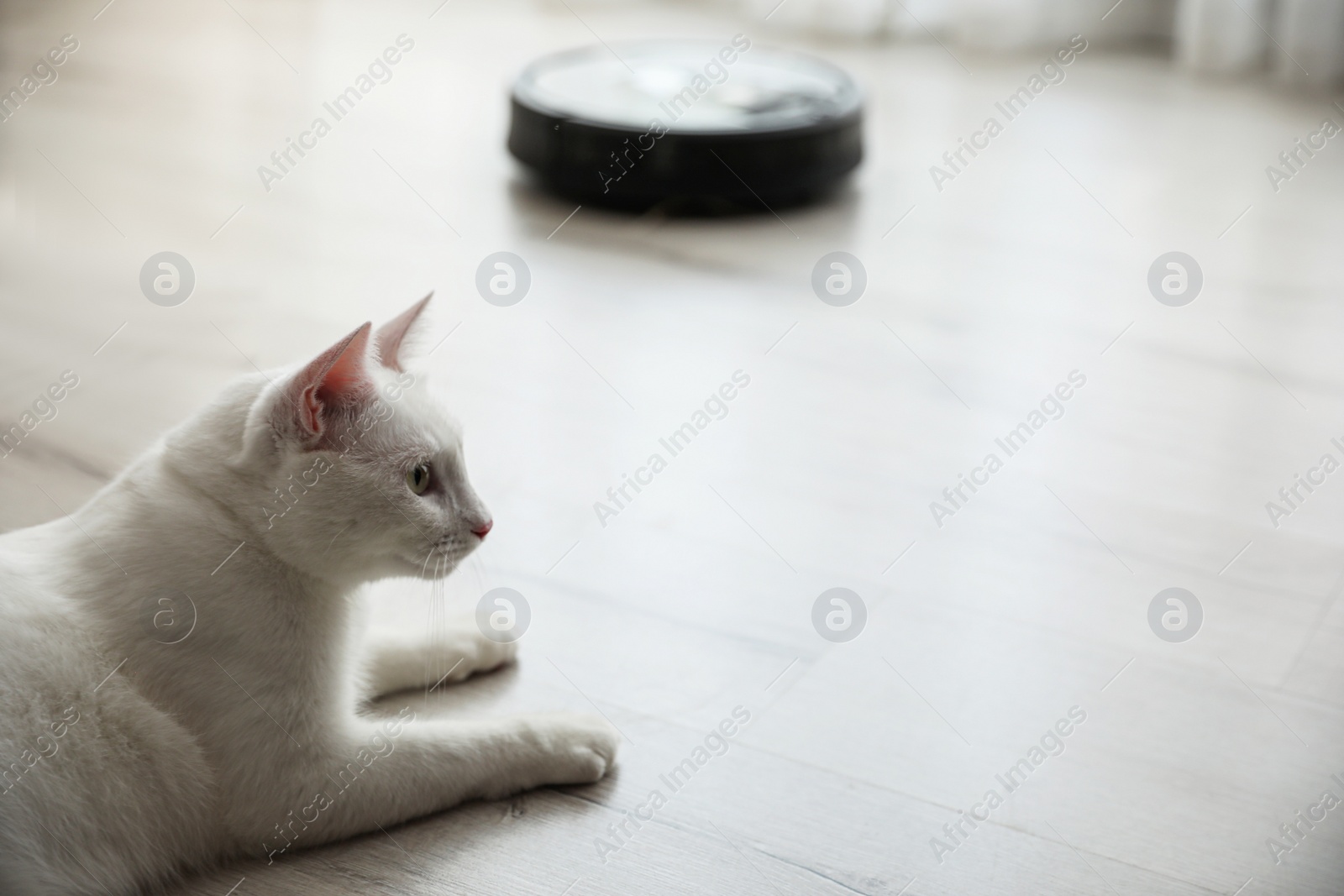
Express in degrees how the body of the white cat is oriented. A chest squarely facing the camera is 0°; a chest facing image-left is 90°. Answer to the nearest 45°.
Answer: approximately 270°

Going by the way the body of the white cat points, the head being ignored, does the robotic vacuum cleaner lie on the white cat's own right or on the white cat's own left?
on the white cat's own left
